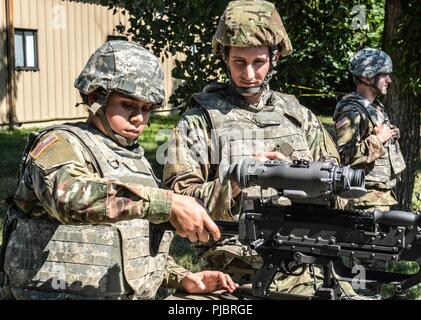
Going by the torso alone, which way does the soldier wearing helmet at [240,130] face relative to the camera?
toward the camera

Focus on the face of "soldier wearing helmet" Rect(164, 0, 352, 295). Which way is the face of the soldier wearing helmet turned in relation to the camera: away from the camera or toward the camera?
toward the camera

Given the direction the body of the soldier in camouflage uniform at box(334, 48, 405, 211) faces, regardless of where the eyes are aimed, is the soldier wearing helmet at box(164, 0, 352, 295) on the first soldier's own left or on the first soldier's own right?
on the first soldier's own right

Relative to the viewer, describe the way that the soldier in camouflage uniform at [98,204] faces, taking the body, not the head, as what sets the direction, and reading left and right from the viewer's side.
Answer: facing the viewer and to the right of the viewer

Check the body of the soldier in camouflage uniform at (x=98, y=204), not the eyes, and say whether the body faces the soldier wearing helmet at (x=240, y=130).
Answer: no

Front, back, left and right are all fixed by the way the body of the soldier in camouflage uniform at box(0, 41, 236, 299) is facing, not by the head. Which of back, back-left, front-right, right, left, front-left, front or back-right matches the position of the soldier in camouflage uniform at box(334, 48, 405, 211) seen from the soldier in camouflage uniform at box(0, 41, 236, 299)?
left

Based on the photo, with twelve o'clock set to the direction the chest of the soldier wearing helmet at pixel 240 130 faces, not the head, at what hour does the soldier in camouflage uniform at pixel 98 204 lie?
The soldier in camouflage uniform is roughly at 1 o'clock from the soldier wearing helmet.

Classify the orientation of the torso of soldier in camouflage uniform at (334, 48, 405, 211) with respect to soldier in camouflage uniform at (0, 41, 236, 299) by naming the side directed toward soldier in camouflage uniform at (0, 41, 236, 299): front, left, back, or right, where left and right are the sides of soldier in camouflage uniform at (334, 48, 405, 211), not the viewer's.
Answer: right

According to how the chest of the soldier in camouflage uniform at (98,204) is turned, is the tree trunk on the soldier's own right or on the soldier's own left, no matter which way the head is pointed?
on the soldier's own left
